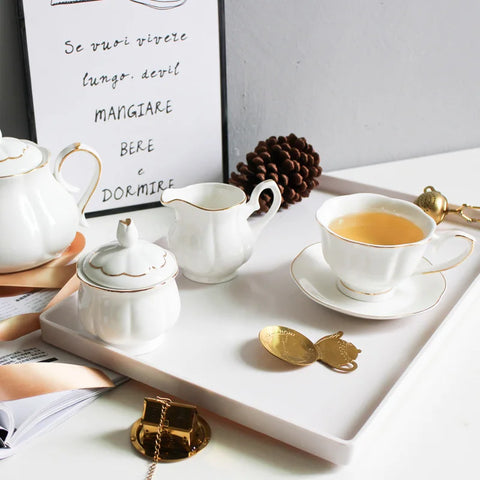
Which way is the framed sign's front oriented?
toward the camera

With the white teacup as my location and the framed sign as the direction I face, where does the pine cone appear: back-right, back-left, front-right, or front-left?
front-right
